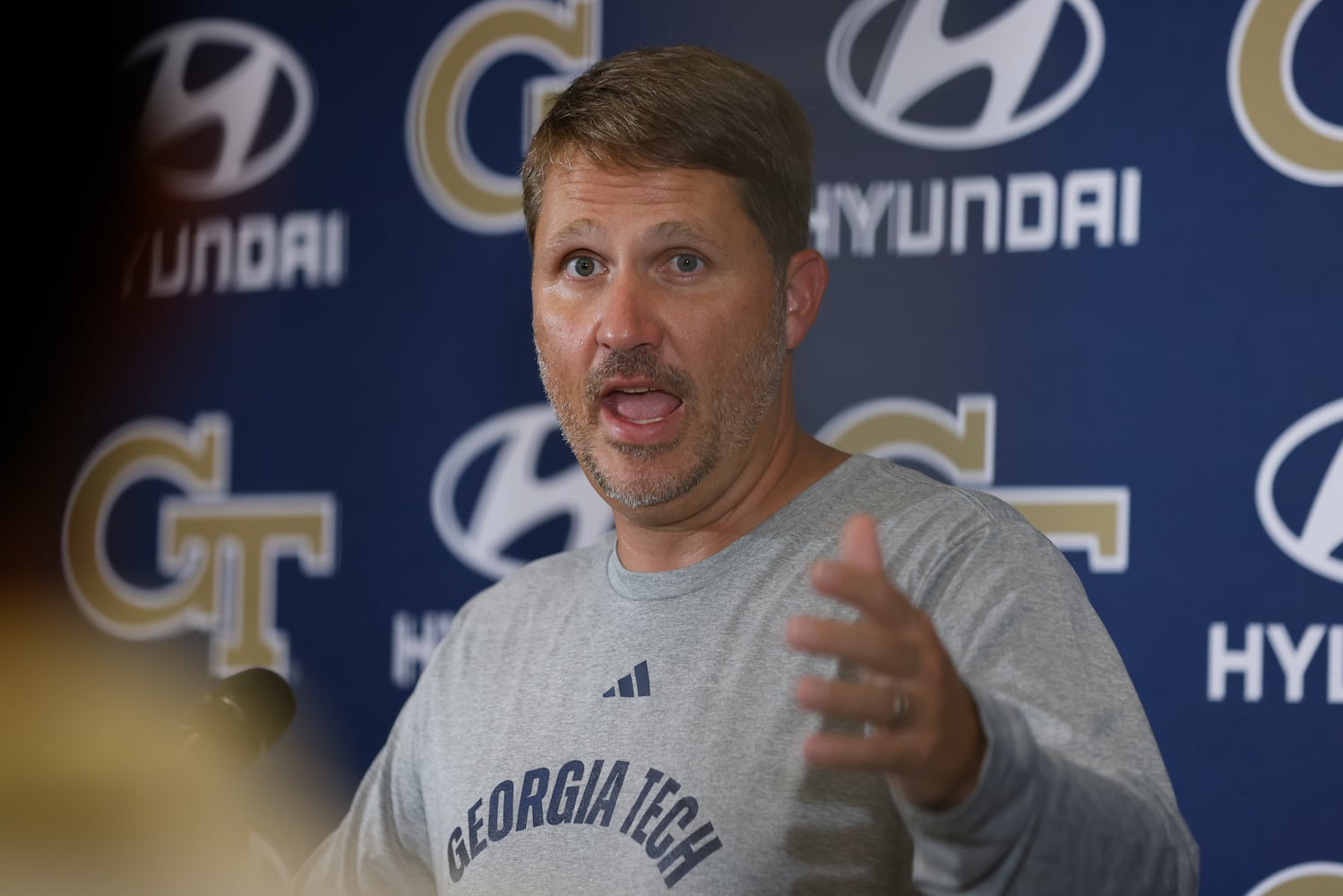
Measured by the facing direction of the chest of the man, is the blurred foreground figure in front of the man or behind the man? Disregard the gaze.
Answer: in front

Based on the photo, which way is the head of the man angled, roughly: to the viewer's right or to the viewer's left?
to the viewer's left
